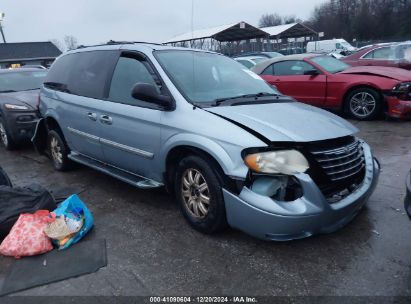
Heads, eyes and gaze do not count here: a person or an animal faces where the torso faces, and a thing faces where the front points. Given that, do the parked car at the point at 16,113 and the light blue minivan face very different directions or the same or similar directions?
same or similar directions

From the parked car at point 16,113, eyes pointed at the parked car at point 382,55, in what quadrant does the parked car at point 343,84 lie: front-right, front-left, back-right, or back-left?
front-right

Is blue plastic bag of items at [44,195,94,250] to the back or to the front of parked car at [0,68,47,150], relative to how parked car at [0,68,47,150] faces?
to the front

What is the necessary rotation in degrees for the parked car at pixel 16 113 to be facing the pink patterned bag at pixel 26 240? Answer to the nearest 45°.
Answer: approximately 45° to its right

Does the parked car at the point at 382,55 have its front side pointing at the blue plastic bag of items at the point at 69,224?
no

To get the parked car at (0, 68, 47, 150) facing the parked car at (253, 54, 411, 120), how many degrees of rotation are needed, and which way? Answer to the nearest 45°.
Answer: approximately 45° to its left

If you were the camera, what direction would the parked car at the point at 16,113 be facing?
facing the viewer and to the right of the viewer

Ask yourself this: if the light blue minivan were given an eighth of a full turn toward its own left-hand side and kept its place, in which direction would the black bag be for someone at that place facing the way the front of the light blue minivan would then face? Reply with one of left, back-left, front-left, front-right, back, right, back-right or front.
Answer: back

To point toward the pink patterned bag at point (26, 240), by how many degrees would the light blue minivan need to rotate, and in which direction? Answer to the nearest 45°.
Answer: approximately 135° to its right

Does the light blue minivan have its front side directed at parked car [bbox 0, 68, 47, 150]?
no
